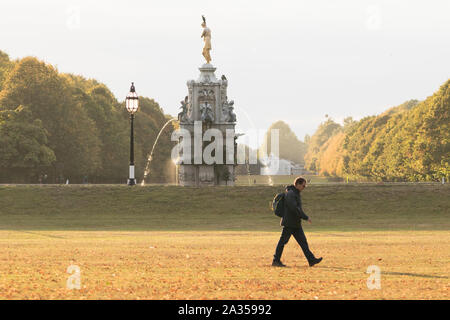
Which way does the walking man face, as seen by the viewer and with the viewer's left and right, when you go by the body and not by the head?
facing to the right of the viewer
